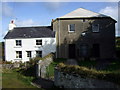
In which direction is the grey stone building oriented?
toward the camera

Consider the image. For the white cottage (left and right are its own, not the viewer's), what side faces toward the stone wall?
front

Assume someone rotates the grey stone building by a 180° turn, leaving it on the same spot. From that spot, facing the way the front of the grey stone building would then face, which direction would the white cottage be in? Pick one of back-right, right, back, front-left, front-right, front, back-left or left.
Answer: left

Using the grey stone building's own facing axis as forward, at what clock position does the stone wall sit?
The stone wall is roughly at 12 o'clock from the grey stone building.

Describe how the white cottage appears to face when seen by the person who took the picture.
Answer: facing the viewer
